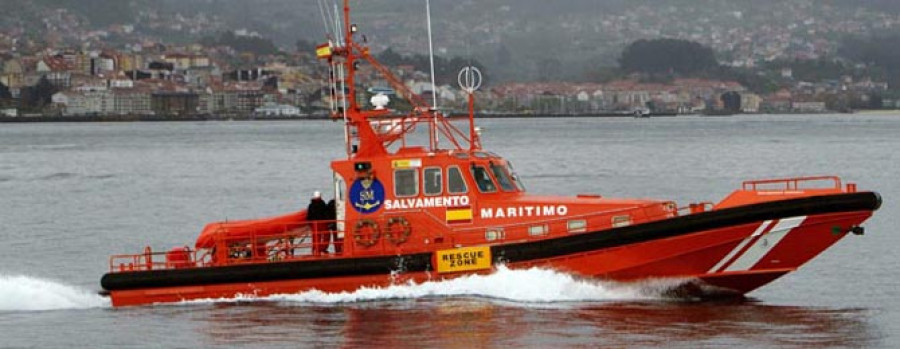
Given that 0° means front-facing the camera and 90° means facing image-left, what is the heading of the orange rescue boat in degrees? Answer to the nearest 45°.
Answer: approximately 270°
